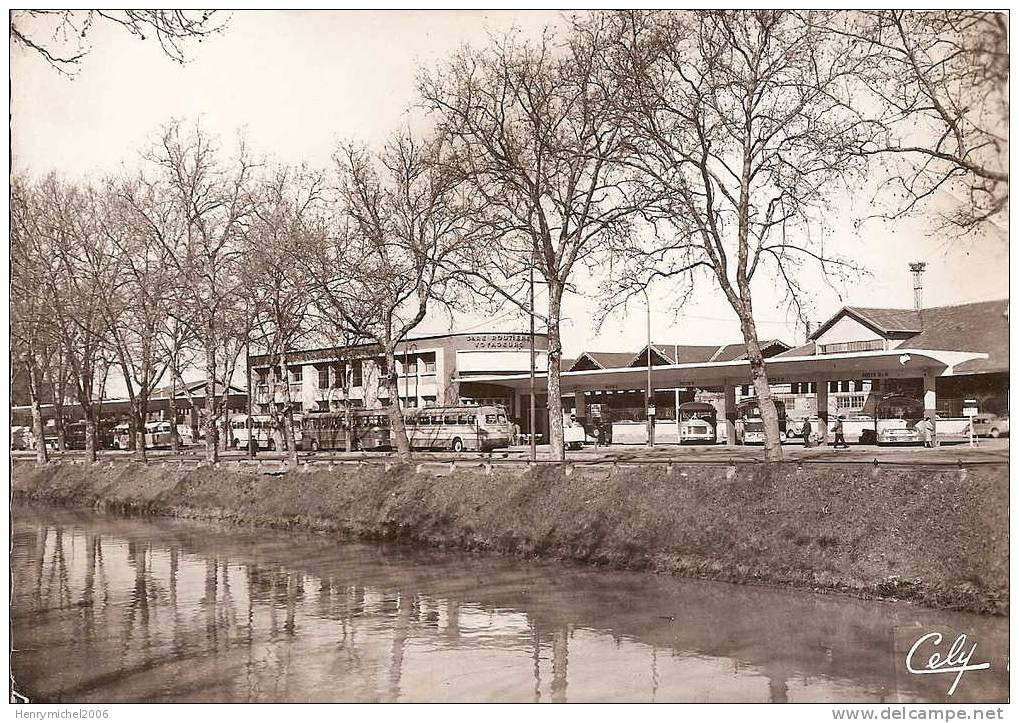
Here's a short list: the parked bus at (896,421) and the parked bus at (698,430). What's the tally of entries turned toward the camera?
2

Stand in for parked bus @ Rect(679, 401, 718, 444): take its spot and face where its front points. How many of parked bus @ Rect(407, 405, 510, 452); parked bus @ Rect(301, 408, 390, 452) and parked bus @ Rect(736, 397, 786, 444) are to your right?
2

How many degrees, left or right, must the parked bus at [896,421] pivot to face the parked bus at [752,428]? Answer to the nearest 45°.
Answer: approximately 135° to its right

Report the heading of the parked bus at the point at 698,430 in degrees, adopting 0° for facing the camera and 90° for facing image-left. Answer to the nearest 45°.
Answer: approximately 0°

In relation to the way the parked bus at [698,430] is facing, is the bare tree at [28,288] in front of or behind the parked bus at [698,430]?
in front

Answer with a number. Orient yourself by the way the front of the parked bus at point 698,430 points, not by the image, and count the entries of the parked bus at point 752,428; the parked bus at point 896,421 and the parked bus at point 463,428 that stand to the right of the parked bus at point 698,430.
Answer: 1

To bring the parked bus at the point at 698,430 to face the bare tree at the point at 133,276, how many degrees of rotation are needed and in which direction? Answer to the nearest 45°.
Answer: approximately 45° to its right

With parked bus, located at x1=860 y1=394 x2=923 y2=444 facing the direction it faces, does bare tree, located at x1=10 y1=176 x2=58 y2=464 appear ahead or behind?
ahead

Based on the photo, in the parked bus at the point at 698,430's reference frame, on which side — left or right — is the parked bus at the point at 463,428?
on its right

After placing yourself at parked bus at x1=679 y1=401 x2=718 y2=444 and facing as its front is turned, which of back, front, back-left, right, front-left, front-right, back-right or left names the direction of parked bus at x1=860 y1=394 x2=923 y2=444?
front-left

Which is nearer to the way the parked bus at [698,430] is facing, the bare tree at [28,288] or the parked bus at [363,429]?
the bare tree
